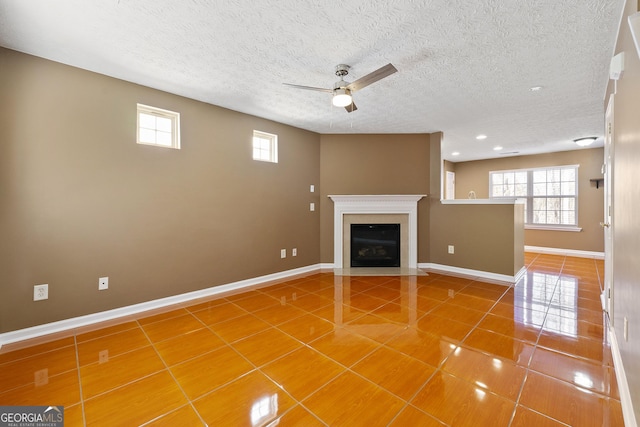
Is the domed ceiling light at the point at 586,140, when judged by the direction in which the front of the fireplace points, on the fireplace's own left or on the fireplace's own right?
on the fireplace's own left

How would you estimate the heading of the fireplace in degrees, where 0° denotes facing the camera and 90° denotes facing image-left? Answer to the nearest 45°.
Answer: approximately 0°
